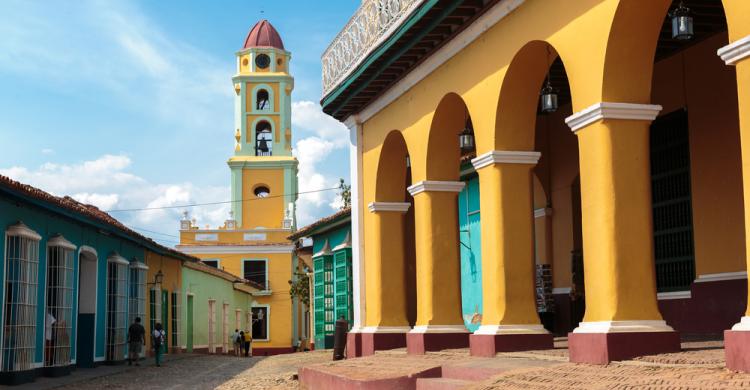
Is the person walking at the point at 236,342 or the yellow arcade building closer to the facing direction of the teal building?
the yellow arcade building

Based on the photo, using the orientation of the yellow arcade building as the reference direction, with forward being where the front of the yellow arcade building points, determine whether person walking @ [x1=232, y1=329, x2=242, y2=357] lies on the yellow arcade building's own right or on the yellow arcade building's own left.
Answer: on the yellow arcade building's own right

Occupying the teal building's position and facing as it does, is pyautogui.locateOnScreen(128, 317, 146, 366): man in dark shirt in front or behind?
in front

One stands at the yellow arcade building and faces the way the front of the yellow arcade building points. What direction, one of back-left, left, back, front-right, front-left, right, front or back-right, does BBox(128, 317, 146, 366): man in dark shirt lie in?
right

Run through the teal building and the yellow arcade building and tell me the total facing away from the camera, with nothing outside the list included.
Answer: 0

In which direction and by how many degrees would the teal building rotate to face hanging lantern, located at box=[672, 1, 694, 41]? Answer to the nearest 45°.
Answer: approximately 45° to its left

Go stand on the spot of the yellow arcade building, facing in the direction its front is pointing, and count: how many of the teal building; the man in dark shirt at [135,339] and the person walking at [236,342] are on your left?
0
